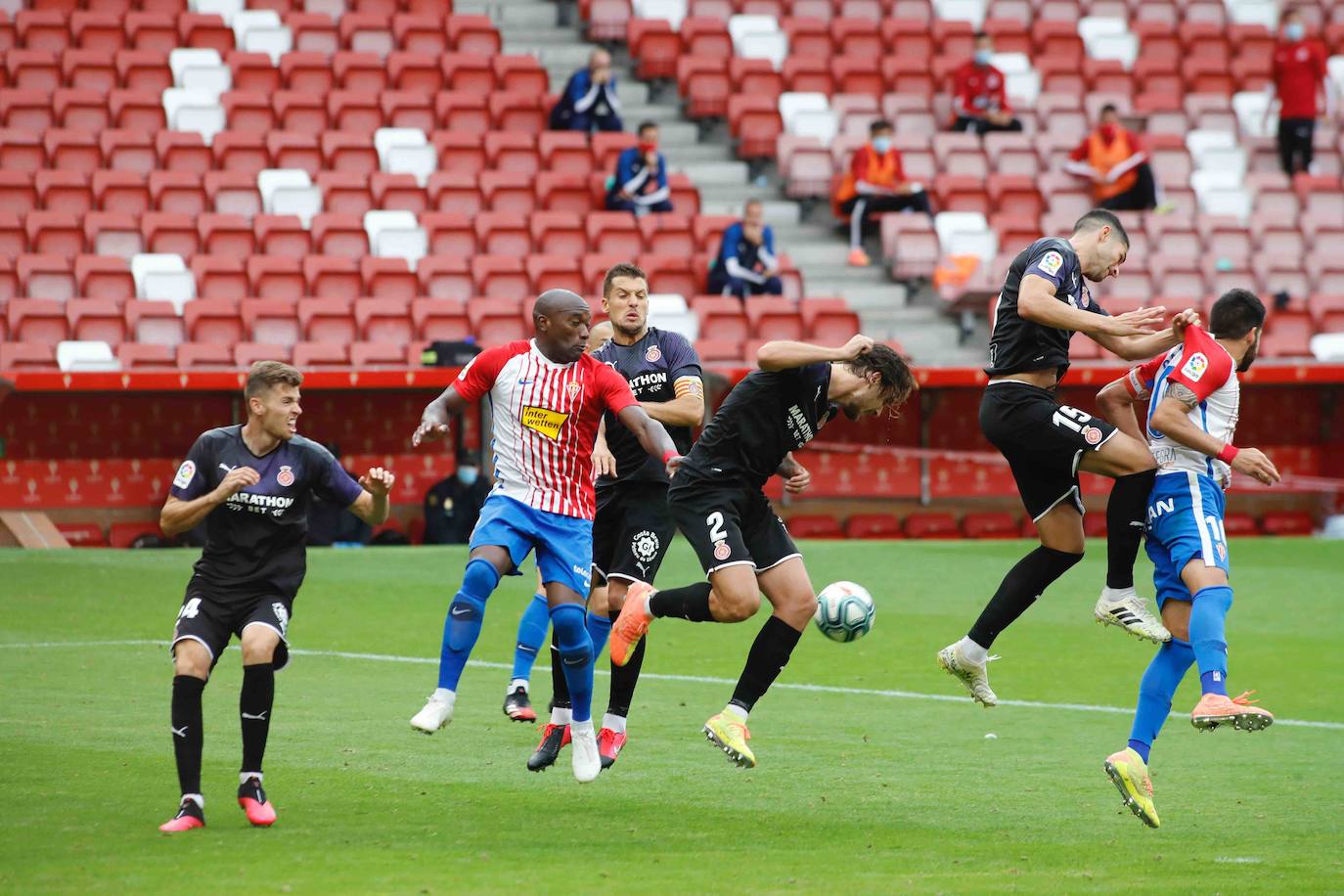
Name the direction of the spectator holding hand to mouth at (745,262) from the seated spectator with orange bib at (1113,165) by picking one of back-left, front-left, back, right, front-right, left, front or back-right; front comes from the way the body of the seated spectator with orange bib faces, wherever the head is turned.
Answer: front-right

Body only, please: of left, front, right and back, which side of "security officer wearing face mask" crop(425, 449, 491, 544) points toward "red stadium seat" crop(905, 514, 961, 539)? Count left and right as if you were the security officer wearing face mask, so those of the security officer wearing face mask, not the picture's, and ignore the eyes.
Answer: left

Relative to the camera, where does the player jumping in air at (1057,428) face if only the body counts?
to the viewer's right

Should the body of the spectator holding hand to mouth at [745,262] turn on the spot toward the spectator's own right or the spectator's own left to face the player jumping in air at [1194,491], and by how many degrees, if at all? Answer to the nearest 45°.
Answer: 0° — they already face them

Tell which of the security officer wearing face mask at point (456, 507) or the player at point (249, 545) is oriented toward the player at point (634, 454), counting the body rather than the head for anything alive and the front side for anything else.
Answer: the security officer wearing face mask

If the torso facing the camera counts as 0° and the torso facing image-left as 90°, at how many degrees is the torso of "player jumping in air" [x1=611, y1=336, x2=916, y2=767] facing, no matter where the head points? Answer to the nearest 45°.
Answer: approximately 315°

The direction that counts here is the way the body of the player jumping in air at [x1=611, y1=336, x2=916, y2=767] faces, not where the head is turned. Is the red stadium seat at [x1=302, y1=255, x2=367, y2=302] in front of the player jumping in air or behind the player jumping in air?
behind

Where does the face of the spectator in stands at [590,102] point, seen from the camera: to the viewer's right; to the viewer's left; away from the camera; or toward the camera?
toward the camera

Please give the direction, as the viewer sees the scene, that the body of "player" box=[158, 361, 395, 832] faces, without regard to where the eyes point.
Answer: toward the camera

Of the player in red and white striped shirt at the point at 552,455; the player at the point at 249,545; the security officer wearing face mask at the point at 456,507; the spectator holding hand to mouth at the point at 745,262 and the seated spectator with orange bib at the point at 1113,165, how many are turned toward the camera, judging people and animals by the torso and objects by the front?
5

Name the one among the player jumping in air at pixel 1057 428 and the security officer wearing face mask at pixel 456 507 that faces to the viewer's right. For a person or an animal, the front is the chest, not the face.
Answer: the player jumping in air

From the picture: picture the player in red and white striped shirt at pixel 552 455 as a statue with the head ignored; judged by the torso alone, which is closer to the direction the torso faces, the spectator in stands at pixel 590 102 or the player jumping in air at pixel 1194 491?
the player jumping in air

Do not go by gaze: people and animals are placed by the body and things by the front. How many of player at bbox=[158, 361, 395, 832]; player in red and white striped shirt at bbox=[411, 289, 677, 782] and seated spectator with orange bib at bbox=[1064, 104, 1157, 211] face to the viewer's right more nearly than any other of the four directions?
0

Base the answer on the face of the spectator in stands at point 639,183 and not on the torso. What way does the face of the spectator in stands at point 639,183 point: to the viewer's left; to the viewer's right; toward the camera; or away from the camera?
toward the camera

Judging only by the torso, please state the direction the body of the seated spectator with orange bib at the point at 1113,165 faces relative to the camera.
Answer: toward the camera

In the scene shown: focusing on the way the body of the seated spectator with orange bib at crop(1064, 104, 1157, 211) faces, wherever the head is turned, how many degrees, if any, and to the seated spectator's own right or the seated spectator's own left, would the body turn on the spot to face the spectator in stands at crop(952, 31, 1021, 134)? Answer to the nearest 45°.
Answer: approximately 90° to the seated spectator's own right
